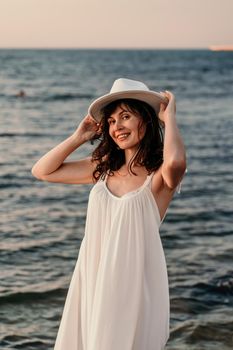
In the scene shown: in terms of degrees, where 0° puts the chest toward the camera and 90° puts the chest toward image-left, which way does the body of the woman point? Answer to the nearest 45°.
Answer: approximately 45°
